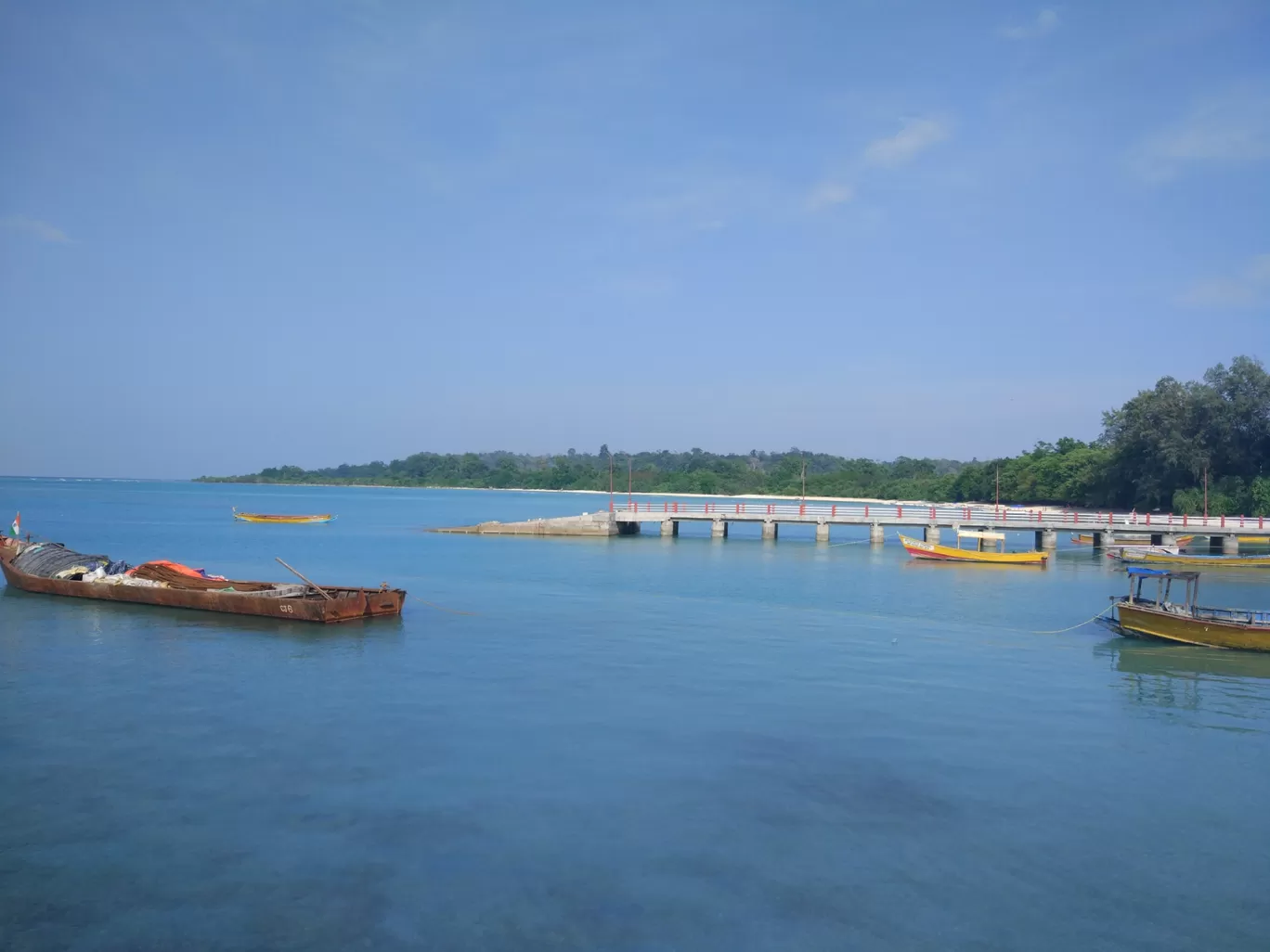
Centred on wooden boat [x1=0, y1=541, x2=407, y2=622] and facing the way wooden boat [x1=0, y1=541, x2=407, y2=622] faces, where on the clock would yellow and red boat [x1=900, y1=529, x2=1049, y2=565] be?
The yellow and red boat is roughly at 4 o'clock from the wooden boat.

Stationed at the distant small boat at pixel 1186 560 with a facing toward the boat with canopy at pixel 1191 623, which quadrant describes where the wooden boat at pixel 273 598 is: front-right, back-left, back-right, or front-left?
front-right

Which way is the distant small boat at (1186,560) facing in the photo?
to the viewer's left

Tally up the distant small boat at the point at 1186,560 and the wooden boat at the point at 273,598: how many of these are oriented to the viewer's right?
0

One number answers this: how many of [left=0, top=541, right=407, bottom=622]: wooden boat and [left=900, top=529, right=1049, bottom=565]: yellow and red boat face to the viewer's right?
0

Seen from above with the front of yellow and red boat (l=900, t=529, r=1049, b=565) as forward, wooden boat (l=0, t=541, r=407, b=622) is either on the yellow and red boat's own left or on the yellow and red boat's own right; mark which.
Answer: on the yellow and red boat's own left

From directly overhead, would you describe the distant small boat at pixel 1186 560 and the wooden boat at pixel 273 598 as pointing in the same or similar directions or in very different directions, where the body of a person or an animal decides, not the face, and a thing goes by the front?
same or similar directions

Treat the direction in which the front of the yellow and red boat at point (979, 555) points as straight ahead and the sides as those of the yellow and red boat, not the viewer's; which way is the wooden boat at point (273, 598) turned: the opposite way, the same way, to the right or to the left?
the same way

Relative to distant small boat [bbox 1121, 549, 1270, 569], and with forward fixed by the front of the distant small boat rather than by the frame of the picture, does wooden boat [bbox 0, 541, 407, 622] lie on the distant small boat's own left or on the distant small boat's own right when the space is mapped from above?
on the distant small boat's own left

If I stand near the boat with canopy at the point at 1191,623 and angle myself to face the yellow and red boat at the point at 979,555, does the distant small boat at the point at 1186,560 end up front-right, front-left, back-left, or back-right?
front-right

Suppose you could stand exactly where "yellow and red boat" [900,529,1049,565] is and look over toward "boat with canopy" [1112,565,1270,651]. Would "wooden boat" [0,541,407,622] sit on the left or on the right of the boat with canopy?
right
